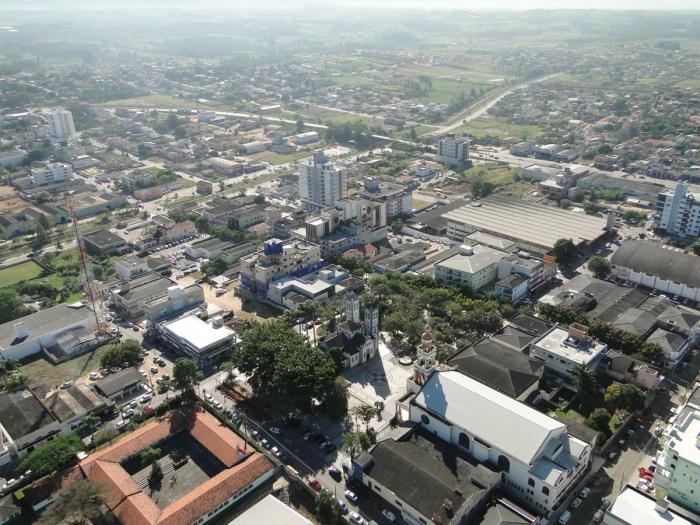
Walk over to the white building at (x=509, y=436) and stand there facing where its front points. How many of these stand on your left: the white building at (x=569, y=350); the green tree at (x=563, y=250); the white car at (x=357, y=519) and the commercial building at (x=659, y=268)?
1

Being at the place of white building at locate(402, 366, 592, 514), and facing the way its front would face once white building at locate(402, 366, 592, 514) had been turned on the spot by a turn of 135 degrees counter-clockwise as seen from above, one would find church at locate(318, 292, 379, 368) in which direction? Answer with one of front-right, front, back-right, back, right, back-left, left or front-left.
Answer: back-right

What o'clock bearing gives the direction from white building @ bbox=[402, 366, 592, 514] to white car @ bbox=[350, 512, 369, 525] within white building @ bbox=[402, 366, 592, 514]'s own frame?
The white car is roughly at 9 o'clock from the white building.

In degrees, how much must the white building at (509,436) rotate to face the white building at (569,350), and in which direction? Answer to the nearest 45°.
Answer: approximately 45° to its right

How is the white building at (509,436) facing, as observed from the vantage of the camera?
facing away from the viewer and to the left of the viewer

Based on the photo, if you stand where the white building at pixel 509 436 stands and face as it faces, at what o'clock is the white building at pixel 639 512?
the white building at pixel 639 512 is roughly at 5 o'clock from the white building at pixel 509 436.

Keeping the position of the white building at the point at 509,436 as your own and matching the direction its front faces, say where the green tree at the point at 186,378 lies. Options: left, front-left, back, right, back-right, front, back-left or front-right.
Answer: front-left

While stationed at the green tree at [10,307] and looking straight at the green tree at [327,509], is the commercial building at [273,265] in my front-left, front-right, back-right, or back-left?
front-left

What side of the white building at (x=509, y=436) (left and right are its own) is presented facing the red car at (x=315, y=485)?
left

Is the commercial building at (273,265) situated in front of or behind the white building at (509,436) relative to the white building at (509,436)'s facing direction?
in front

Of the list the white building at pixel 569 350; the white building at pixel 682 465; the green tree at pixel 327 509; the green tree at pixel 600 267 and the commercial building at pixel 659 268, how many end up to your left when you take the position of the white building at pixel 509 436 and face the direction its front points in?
1

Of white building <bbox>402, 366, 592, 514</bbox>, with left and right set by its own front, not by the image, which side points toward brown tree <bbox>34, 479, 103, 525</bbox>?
left

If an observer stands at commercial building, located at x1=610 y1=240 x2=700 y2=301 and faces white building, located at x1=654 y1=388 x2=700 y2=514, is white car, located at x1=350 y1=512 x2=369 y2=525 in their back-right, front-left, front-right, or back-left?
front-right

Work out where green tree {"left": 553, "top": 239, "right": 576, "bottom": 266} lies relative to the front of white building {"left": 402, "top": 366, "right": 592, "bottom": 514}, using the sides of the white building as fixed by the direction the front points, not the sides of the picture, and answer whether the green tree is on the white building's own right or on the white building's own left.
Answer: on the white building's own right

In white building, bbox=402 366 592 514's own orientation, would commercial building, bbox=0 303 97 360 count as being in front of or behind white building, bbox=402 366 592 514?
in front

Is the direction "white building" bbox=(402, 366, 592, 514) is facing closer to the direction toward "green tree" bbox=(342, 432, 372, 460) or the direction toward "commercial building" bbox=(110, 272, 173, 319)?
the commercial building
